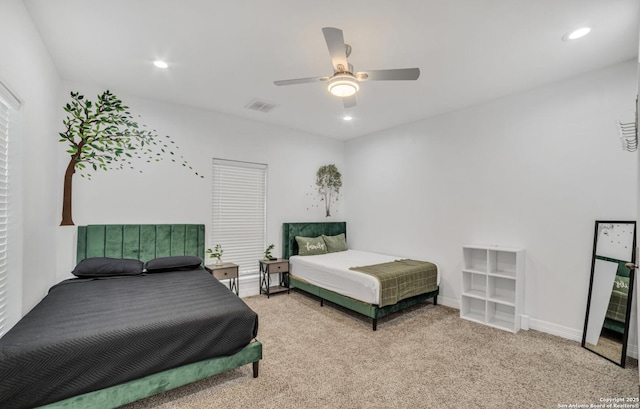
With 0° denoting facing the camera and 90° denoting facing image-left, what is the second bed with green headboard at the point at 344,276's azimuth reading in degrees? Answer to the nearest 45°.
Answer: approximately 315°

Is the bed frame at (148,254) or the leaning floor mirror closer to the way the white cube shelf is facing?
the bed frame

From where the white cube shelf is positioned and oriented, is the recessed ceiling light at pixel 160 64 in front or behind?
in front

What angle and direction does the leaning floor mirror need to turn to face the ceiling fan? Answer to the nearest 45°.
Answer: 0° — it already faces it

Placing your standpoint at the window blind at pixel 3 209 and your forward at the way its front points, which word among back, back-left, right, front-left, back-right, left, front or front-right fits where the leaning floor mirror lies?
front-right

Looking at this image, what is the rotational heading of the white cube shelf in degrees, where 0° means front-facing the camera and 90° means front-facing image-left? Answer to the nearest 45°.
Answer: approximately 45°

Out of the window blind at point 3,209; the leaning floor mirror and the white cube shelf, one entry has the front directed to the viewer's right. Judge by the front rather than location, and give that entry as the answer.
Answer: the window blind

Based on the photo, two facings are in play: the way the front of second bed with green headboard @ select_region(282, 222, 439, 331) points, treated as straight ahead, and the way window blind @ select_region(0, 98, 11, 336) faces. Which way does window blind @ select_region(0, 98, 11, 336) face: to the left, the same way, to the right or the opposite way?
to the left

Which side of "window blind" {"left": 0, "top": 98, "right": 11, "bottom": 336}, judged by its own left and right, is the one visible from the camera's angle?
right

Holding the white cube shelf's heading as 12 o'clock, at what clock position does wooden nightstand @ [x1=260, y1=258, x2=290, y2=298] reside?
The wooden nightstand is roughly at 1 o'clock from the white cube shelf.

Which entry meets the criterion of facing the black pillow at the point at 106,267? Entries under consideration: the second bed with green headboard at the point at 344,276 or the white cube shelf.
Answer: the white cube shelf

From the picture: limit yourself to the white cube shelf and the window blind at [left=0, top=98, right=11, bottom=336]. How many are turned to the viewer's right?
1
